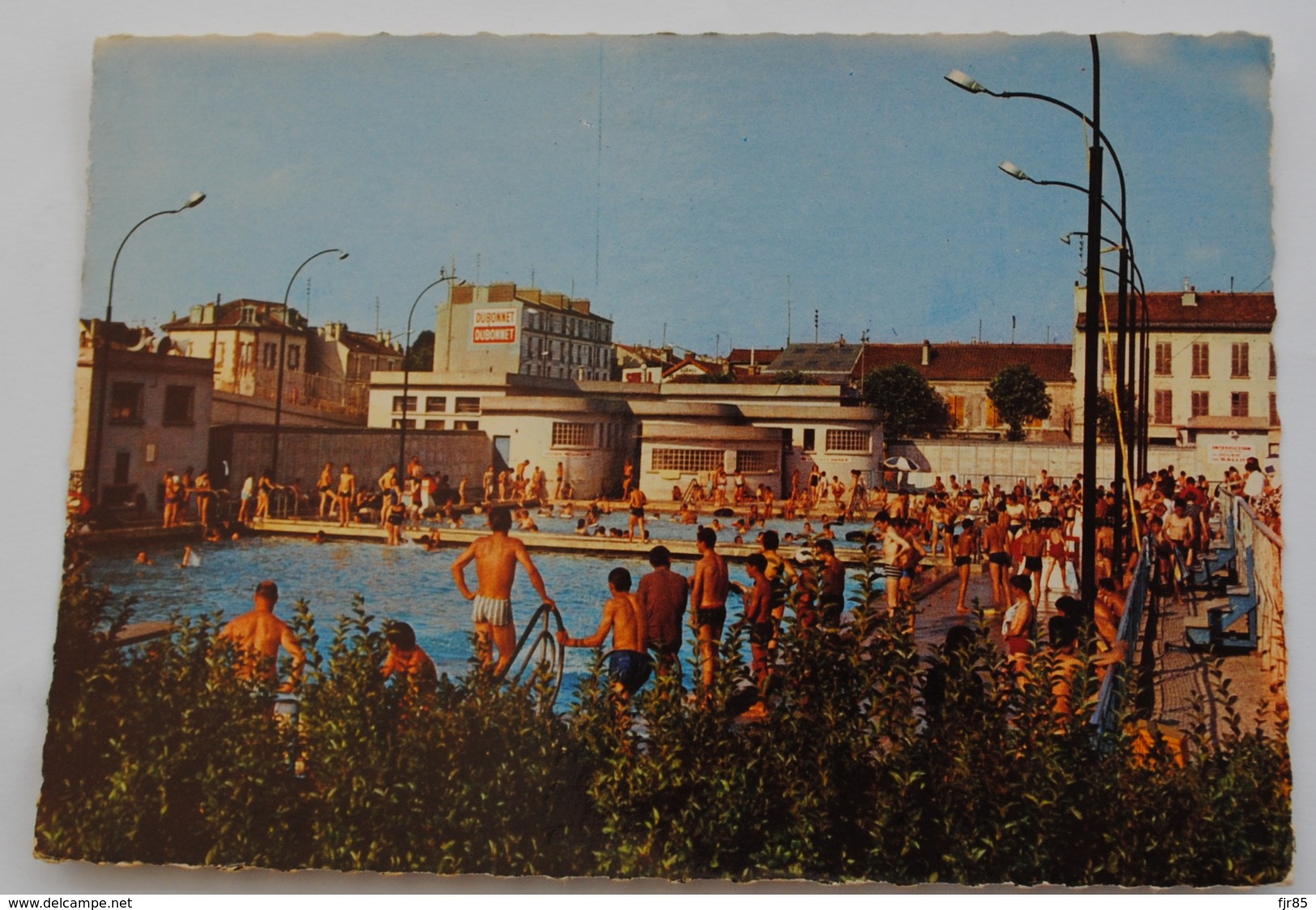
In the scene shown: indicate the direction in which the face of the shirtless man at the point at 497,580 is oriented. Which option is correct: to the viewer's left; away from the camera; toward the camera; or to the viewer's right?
away from the camera

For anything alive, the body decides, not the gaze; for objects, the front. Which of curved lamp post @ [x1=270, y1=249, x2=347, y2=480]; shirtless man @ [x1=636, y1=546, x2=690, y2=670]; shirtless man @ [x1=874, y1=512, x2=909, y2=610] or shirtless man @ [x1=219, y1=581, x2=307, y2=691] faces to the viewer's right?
the curved lamp post

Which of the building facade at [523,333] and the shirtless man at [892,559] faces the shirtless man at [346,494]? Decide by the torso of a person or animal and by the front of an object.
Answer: the shirtless man at [892,559]

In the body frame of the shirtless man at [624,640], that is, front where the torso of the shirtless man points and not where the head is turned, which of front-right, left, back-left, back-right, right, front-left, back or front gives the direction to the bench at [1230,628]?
back-right

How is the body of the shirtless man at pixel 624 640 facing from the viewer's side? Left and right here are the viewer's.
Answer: facing away from the viewer and to the left of the viewer

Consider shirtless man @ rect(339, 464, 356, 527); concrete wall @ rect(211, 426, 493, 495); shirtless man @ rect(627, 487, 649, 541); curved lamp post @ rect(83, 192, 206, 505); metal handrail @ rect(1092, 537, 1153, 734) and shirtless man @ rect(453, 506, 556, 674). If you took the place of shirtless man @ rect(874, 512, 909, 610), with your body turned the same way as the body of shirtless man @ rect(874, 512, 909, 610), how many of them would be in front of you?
5

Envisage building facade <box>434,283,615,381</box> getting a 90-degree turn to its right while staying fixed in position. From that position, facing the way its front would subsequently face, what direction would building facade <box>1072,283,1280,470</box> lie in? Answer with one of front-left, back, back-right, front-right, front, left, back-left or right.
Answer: back-left

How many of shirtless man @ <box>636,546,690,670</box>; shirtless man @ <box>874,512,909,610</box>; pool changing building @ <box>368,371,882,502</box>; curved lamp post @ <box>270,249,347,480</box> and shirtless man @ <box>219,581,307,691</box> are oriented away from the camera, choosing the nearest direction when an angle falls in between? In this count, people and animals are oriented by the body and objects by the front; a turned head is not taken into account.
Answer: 2

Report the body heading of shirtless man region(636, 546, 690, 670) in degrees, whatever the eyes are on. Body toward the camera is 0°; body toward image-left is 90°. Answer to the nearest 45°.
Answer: approximately 180°

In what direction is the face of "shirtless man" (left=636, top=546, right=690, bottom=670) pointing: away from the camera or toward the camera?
away from the camera

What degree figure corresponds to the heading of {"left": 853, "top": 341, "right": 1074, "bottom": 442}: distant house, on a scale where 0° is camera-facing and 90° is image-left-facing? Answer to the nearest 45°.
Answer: approximately 0°
